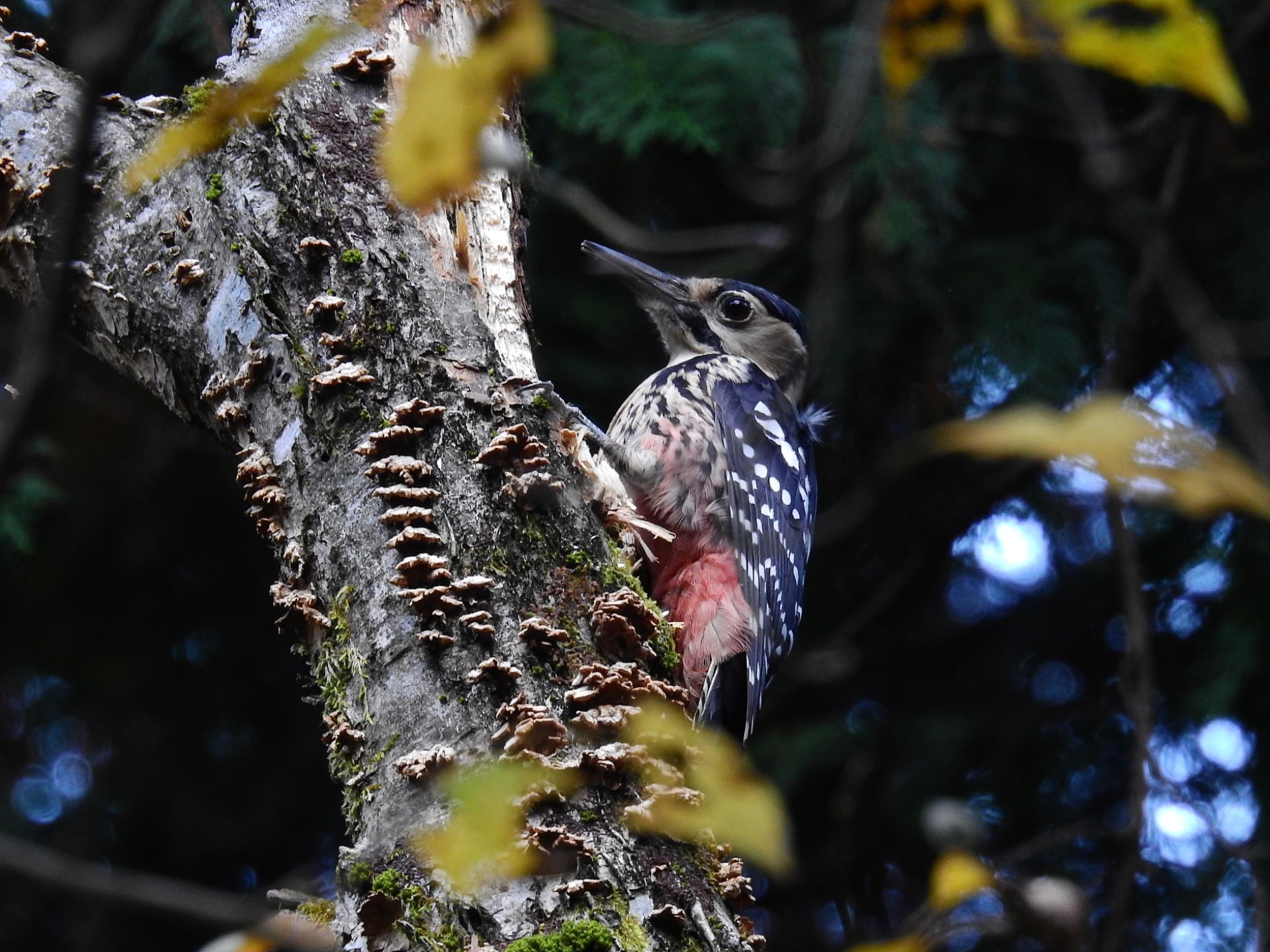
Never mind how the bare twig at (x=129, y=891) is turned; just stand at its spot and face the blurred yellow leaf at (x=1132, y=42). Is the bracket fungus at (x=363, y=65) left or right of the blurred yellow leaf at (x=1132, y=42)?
left

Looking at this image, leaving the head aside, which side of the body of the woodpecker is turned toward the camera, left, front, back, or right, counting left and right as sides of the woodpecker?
left

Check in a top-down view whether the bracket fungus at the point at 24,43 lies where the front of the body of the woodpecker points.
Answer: yes

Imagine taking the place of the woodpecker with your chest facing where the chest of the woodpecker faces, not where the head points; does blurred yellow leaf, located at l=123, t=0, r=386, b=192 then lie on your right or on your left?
on your left

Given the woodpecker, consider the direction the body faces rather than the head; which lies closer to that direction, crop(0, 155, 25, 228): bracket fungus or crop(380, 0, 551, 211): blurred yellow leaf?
the bracket fungus

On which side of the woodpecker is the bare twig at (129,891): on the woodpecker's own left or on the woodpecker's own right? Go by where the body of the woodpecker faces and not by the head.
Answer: on the woodpecker's own left

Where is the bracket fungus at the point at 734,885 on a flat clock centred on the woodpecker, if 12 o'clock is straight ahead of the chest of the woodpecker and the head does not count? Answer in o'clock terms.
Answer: The bracket fungus is roughly at 9 o'clock from the woodpecker.

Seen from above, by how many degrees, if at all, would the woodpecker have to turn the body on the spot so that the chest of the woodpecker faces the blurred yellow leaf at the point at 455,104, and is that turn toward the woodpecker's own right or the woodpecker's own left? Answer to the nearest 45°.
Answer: approximately 90° to the woodpecker's own left
